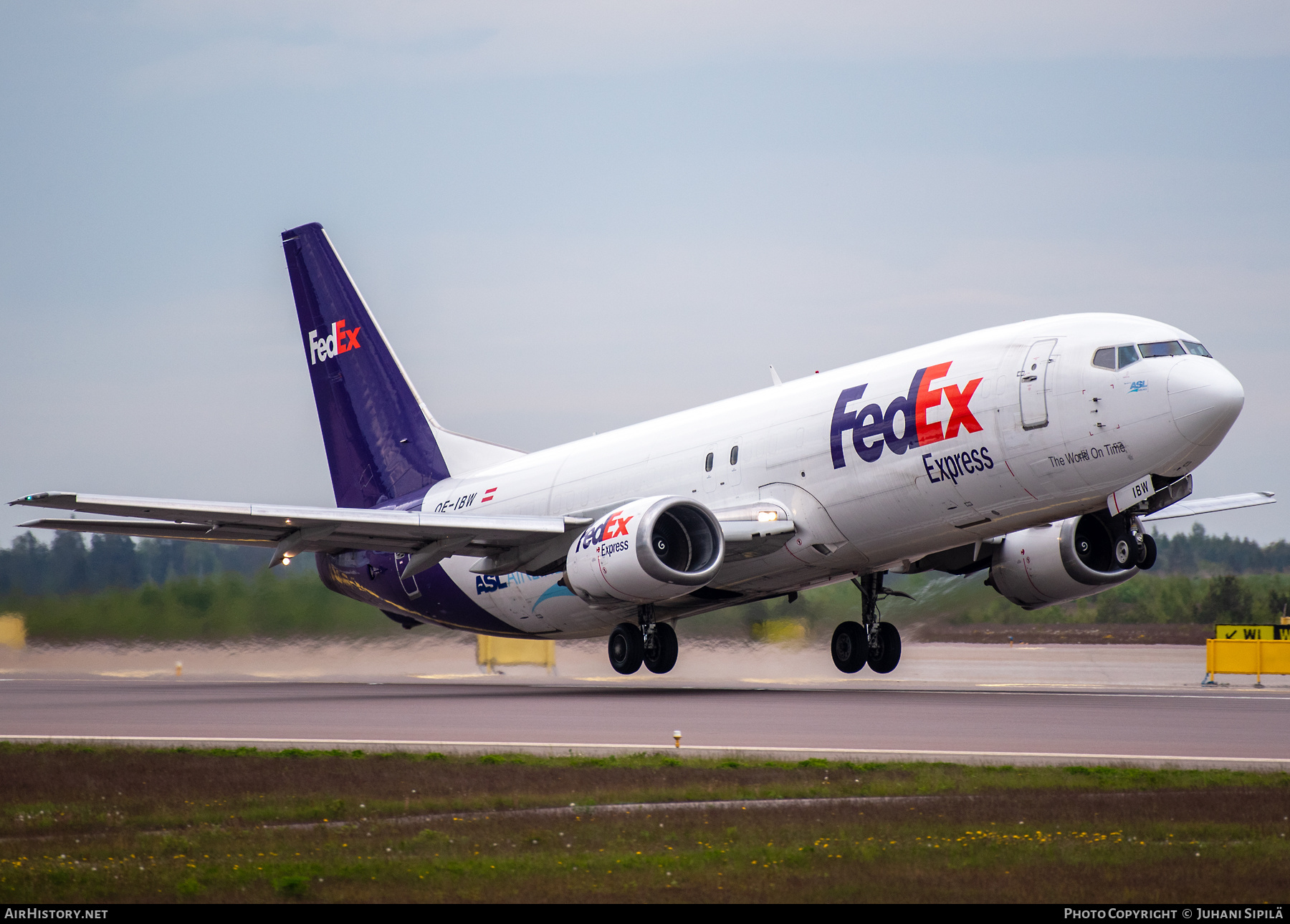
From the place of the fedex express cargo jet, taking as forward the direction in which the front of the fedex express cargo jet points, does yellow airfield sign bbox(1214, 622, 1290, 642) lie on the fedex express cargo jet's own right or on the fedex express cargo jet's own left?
on the fedex express cargo jet's own left

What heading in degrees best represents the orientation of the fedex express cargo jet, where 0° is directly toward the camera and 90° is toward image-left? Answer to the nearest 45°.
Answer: approximately 315°
